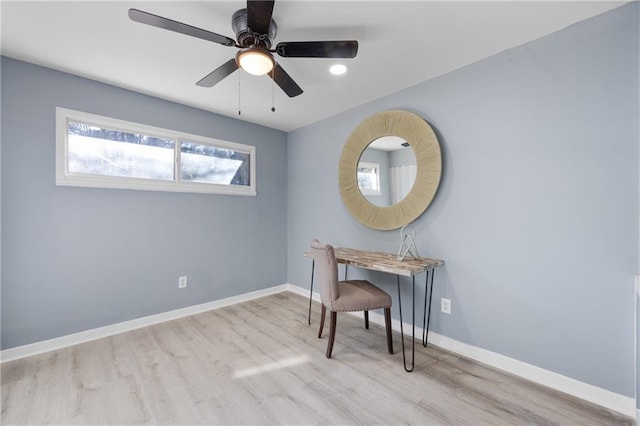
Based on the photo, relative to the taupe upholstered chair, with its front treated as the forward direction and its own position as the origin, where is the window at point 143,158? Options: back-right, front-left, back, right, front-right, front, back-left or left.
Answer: back

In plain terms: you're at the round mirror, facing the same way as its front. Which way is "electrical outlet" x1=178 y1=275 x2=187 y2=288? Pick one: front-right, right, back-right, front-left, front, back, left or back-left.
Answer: front-right

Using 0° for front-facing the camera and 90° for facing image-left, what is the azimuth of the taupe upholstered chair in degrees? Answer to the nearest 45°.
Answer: approximately 270°

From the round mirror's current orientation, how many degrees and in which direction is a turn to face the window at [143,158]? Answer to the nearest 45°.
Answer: approximately 45° to its right

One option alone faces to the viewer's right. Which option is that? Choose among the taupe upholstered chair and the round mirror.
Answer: the taupe upholstered chair

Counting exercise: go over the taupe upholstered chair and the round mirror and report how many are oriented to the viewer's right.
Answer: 1

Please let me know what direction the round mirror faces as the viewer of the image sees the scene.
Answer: facing the viewer and to the left of the viewer
